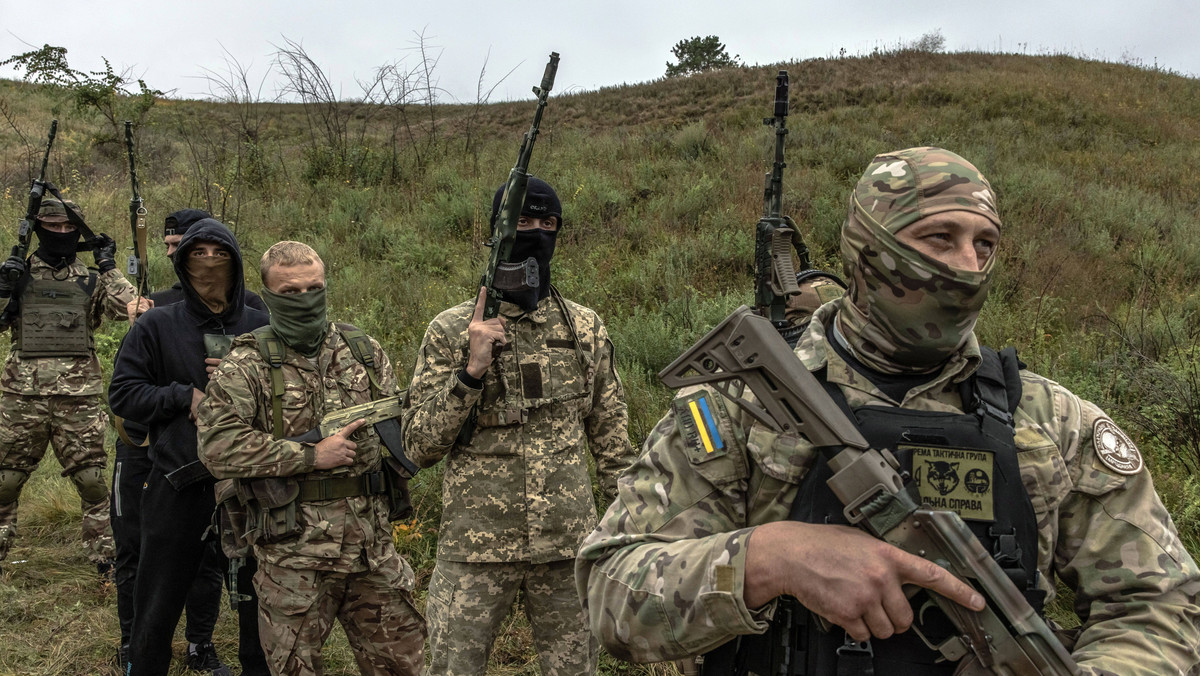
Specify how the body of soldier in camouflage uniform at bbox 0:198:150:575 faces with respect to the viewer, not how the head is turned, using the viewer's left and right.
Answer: facing the viewer

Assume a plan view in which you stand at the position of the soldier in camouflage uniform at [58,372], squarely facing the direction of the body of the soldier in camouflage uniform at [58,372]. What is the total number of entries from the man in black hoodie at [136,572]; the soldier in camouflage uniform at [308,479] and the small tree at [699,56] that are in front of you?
2

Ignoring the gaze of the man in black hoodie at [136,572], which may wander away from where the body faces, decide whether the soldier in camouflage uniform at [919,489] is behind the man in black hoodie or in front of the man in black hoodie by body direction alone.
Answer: in front

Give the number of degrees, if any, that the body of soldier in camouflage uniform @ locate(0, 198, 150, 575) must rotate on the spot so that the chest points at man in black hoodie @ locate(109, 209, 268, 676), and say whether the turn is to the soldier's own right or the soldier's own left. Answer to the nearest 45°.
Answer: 0° — they already face them

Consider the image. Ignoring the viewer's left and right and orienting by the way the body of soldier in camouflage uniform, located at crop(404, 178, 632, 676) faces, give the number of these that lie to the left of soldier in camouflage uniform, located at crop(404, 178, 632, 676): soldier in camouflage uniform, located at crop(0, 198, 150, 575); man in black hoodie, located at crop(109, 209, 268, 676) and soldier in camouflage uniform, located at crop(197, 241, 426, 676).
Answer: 0

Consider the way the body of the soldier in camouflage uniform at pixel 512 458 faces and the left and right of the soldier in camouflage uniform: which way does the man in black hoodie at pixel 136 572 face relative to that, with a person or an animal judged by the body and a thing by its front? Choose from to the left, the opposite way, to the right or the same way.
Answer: the same way

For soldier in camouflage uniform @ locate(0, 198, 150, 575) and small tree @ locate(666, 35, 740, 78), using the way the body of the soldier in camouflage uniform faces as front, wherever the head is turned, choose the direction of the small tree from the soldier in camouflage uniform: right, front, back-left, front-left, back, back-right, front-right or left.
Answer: back-left

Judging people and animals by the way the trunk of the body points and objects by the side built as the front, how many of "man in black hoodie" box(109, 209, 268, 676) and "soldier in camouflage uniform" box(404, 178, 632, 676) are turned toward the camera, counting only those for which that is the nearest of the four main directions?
2

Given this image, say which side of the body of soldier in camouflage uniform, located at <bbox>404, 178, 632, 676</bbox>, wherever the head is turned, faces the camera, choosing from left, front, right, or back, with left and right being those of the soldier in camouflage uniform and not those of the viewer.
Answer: front

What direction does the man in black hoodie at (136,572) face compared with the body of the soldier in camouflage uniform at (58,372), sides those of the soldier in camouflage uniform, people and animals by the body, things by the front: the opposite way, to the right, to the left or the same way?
the same way

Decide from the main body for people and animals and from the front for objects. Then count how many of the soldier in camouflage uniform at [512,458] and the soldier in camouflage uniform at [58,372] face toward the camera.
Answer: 2

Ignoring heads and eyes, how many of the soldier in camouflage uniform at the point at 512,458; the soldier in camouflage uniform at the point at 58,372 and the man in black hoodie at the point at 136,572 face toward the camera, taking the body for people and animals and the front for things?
3

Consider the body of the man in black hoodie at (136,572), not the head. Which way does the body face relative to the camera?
toward the camera

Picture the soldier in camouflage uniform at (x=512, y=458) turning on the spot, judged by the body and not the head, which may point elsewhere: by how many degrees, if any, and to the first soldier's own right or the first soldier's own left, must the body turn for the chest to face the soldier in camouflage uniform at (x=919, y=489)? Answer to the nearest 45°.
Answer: approximately 45° to the first soldier's own left

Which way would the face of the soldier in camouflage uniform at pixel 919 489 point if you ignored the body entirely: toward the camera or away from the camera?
toward the camera

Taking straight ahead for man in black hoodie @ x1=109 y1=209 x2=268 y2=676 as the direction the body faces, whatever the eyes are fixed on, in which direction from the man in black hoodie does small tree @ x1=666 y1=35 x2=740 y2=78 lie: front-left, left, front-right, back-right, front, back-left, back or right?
back-left

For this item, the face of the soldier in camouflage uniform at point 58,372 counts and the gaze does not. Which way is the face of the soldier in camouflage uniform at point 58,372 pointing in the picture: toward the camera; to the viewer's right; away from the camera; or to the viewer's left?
toward the camera

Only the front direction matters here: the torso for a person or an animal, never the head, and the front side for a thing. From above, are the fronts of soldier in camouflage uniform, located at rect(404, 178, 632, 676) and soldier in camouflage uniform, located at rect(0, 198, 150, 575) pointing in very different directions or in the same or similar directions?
same or similar directions

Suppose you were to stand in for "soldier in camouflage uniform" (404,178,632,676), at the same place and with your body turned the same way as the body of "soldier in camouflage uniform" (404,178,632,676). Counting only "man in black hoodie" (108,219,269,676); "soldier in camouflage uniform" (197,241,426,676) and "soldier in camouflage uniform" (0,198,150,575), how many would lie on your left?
0
